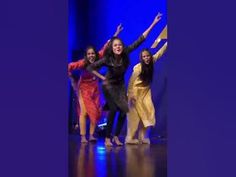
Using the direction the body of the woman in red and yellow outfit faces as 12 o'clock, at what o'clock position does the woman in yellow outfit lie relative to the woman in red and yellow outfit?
The woman in yellow outfit is roughly at 10 o'clock from the woman in red and yellow outfit.

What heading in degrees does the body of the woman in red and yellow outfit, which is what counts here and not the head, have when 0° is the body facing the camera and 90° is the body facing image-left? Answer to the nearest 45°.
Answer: approximately 0°

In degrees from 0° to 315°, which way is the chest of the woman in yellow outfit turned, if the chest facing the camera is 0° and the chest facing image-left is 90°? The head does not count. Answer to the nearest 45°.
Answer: approximately 315°
